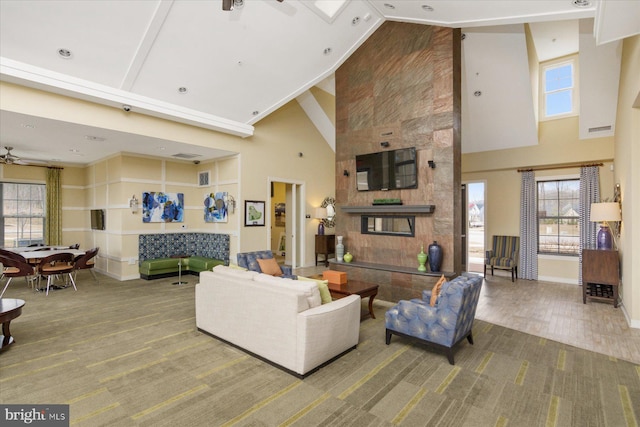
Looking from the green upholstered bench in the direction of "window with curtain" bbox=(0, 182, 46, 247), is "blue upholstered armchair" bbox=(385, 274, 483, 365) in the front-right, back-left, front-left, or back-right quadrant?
back-left

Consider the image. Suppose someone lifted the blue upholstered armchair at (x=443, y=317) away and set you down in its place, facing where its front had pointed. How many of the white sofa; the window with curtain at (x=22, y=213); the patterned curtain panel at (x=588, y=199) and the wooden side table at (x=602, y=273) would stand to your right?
2

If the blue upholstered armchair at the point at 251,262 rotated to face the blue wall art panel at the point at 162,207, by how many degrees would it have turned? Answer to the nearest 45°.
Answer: approximately 180°

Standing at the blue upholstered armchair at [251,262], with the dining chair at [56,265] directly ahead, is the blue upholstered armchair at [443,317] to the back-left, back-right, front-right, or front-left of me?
back-left

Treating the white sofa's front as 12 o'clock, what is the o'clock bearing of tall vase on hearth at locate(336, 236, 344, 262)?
The tall vase on hearth is roughly at 11 o'clock from the white sofa.

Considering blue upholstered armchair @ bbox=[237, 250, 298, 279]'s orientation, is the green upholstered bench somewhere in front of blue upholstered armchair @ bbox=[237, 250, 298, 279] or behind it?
behind

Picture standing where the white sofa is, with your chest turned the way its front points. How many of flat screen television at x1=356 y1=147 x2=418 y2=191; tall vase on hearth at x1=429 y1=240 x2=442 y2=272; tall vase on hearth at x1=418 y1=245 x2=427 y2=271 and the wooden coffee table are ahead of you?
4

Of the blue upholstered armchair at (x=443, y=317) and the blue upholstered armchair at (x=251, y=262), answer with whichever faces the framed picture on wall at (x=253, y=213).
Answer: the blue upholstered armchair at (x=443, y=317)

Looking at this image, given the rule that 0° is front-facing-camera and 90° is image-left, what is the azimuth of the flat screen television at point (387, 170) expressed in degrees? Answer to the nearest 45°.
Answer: approximately 45°

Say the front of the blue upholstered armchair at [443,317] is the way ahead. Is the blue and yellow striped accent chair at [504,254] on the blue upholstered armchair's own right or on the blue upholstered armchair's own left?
on the blue upholstered armchair's own right

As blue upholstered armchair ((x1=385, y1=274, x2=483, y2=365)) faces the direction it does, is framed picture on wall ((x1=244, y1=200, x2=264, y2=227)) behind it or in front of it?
in front

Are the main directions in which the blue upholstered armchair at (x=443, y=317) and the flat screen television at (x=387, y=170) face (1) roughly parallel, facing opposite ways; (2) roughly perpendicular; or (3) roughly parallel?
roughly perpendicular

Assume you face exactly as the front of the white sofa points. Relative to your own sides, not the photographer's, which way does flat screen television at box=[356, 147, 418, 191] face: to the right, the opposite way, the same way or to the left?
the opposite way

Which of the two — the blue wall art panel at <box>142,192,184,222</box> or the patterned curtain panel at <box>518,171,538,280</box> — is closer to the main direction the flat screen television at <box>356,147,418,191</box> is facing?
the blue wall art panel

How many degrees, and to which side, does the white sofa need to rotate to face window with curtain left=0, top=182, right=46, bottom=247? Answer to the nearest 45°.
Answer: approximately 90° to its left

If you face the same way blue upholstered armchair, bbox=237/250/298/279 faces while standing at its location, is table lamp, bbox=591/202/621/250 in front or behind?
in front
